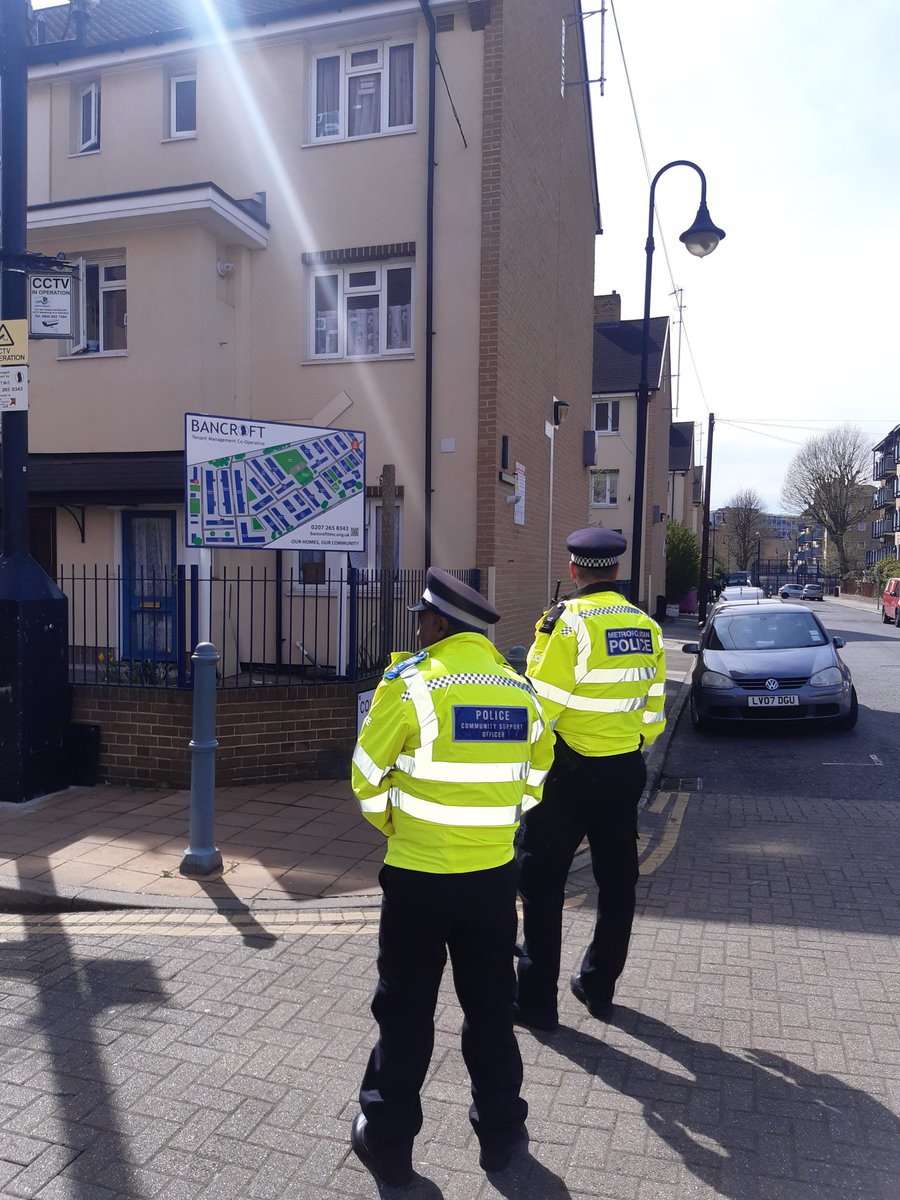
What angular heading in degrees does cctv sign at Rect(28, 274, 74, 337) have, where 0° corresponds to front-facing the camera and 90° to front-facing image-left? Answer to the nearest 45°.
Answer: approximately 0°

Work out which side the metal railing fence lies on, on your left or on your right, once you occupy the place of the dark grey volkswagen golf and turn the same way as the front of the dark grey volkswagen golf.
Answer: on your right

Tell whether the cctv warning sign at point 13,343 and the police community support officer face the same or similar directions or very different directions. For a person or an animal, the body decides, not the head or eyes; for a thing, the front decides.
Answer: very different directions

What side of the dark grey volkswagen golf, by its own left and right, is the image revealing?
front

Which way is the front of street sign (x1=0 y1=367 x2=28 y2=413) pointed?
toward the camera

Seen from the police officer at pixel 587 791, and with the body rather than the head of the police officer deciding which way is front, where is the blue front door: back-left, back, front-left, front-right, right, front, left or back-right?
front

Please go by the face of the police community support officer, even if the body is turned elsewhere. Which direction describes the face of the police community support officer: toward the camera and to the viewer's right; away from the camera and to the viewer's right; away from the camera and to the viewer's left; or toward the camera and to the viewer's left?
away from the camera and to the viewer's left

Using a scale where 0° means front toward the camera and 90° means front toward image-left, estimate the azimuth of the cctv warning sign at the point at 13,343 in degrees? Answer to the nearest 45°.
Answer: approximately 0°

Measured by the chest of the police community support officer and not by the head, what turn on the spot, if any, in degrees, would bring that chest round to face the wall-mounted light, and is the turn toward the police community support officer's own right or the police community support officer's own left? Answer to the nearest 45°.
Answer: approximately 45° to the police community support officer's own right

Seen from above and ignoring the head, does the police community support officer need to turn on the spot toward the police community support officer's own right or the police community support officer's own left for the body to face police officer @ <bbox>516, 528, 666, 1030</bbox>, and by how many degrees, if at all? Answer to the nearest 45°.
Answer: approximately 90° to the police community support officer's own right

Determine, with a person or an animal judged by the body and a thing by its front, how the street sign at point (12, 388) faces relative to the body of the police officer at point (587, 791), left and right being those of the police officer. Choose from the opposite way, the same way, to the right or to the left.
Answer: the opposite way

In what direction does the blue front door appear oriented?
toward the camera

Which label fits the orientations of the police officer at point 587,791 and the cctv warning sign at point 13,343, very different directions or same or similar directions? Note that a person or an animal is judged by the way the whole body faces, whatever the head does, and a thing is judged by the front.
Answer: very different directions

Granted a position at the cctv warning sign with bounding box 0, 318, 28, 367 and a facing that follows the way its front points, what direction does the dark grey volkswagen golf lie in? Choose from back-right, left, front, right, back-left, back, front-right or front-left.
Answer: left
